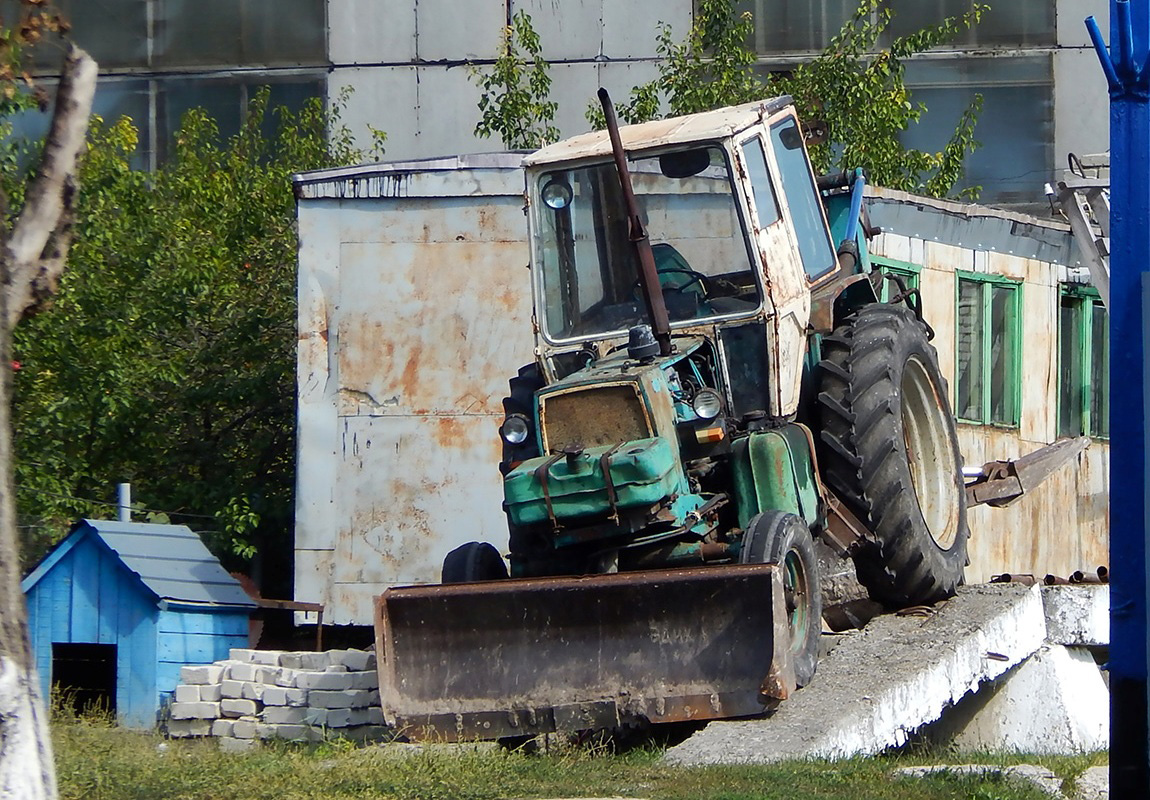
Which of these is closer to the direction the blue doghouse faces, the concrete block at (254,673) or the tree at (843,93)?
the concrete block

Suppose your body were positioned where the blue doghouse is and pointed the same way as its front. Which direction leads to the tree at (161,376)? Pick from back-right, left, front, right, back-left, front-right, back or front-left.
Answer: back-right

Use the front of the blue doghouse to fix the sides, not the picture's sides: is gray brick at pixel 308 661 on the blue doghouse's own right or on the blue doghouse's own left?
on the blue doghouse's own left

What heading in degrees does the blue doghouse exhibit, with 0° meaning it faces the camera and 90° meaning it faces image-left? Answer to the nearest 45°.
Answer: approximately 45°

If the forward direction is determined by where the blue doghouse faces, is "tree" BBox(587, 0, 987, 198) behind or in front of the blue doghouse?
behind

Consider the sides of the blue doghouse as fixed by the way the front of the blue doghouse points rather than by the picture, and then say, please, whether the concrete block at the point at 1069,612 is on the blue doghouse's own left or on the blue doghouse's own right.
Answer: on the blue doghouse's own left

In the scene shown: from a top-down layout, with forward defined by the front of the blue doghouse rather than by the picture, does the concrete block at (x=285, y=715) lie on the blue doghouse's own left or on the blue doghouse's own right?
on the blue doghouse's own left
